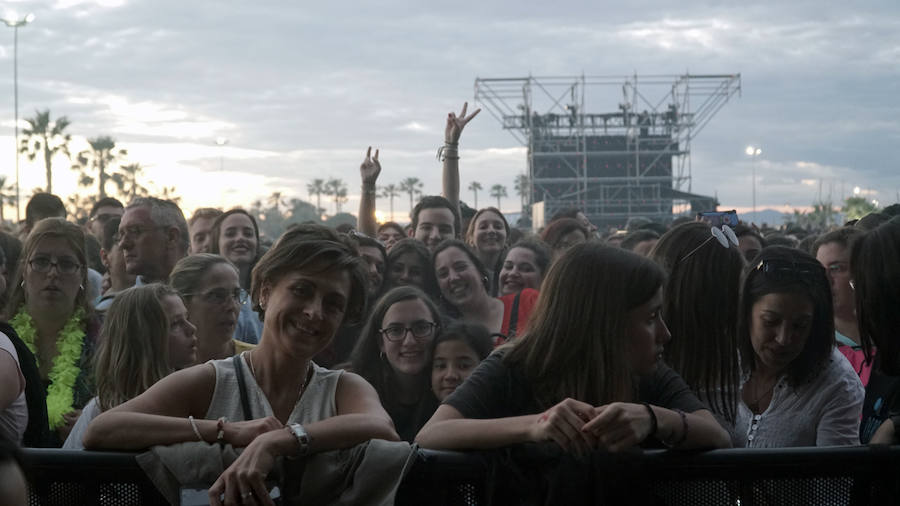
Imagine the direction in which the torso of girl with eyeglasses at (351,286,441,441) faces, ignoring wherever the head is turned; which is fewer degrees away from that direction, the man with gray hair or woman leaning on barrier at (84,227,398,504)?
the woman leaning on barrier

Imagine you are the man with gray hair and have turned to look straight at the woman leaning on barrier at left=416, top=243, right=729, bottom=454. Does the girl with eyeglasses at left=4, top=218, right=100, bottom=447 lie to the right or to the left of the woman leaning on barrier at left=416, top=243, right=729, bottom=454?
right

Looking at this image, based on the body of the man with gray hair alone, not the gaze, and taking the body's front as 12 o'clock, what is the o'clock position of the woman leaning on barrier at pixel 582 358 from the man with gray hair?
The woman leaning on barrier is roughly at 10 o'clock from the man with gray hair.

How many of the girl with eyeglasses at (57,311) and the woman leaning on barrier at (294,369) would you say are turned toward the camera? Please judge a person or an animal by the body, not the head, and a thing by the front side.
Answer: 2

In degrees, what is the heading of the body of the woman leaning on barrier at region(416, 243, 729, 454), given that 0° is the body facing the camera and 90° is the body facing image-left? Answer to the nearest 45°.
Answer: approximately 0°

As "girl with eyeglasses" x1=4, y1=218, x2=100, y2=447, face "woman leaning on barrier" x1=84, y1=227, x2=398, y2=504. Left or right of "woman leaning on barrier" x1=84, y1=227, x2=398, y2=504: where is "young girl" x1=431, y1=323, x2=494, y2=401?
left

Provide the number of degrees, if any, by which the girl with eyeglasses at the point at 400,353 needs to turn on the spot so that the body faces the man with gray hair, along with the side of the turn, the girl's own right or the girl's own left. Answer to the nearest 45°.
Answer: approximately 135° to the girl's own right

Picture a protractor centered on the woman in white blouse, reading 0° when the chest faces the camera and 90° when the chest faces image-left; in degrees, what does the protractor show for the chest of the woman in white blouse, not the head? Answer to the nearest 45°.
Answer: approximately 45°
